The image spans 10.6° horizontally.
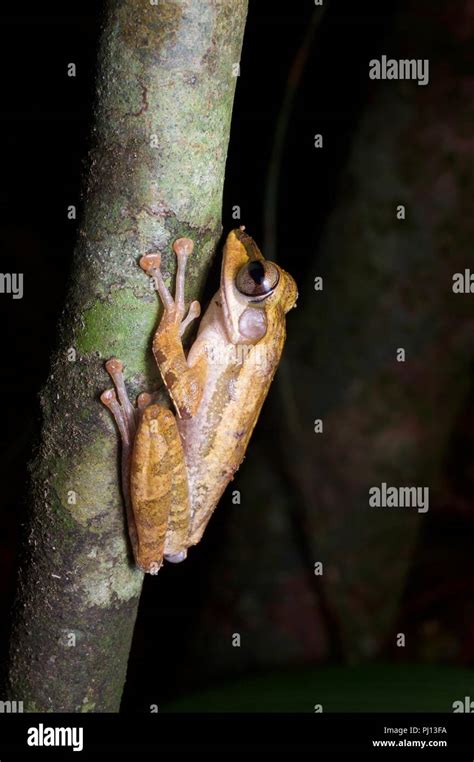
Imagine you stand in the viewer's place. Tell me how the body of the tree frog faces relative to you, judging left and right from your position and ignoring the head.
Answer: facing to the left of the viewer
